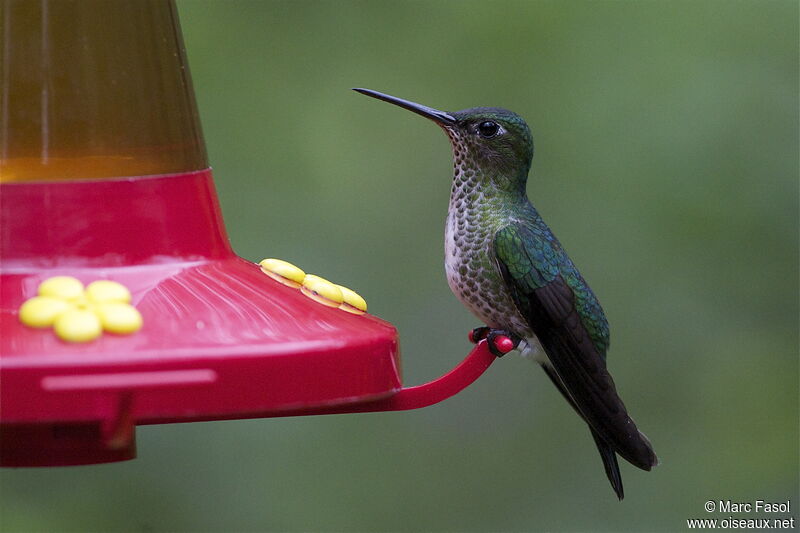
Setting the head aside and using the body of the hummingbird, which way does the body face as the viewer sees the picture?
to the viewer's left
